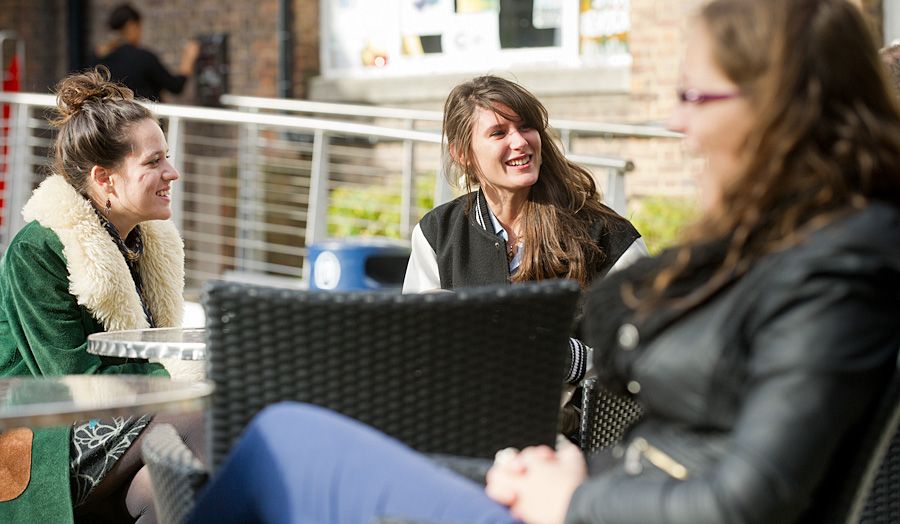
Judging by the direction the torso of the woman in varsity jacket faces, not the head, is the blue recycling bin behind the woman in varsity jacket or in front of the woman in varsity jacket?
behind

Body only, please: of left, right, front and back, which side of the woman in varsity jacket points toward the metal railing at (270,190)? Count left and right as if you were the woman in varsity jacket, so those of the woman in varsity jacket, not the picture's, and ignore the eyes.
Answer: back

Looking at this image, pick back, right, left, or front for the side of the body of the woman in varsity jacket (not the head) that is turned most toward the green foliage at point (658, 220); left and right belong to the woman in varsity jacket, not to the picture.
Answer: back

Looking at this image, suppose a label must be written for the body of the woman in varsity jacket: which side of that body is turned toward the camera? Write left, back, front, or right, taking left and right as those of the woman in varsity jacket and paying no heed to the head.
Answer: front

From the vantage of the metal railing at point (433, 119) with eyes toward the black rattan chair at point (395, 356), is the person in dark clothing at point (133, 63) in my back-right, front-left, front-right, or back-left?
back-right

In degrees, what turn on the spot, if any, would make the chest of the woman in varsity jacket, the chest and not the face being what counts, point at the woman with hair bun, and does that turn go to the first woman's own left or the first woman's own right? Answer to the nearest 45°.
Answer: approximately 90° to the first woman's own right

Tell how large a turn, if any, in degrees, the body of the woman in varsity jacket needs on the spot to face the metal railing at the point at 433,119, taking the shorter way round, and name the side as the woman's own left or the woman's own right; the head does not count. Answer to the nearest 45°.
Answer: approximately 180°

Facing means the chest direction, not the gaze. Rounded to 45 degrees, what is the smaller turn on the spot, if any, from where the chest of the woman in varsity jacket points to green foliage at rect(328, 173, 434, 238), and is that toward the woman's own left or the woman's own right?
approximately 180°

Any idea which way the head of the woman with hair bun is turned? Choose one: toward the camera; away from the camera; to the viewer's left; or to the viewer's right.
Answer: to the viewer's right
